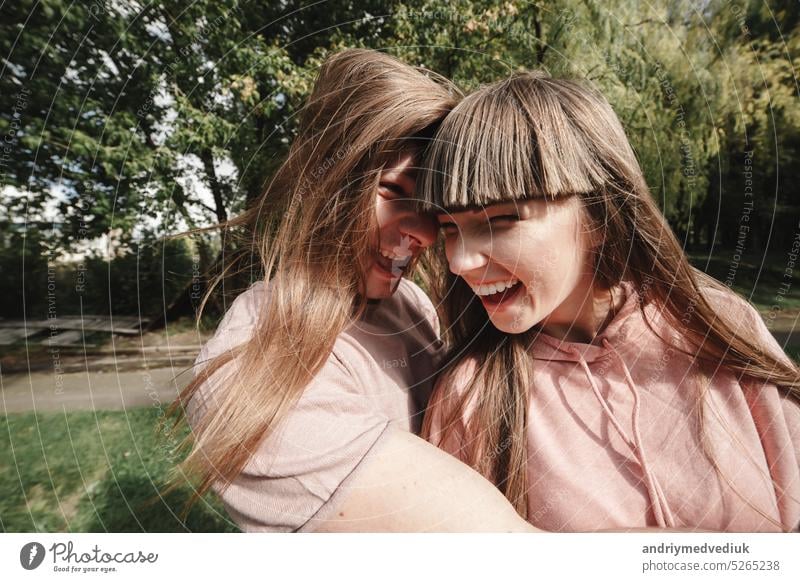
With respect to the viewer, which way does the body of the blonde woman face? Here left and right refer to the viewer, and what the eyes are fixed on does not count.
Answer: facing the viewer and to the right of the viewer

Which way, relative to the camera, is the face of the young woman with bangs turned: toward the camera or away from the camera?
toward the camera

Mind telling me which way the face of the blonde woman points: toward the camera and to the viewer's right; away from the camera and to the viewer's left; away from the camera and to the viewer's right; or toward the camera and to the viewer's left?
toward the camera and to the viewer's right
